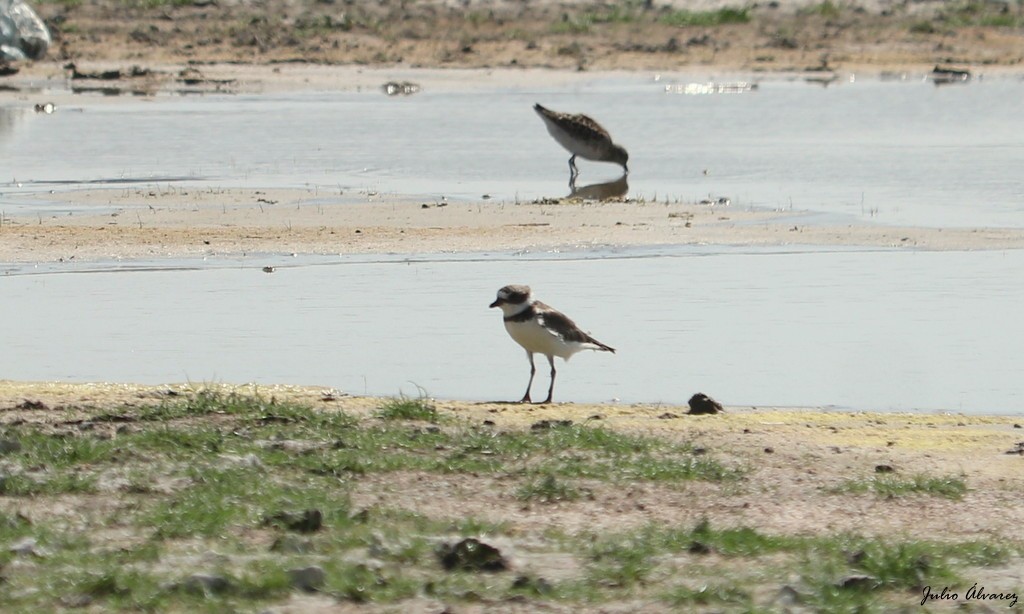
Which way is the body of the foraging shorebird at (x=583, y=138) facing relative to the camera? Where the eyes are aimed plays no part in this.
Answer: to the viewer's right

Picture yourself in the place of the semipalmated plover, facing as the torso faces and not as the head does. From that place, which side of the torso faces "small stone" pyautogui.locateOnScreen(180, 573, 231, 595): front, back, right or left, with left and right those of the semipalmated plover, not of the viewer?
left

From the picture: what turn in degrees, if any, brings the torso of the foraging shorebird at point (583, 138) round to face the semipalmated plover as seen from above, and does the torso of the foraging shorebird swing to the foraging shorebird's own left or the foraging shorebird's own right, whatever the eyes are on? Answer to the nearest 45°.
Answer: approximately 90° to the foraging shorebird's own right

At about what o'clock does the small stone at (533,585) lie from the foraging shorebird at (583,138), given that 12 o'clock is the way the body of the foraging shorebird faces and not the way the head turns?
The small stone is roughly at 3 o'clock from the foraging shorebird.

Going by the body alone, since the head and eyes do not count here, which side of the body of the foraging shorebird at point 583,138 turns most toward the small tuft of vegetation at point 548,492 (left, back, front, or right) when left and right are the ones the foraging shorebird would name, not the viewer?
right

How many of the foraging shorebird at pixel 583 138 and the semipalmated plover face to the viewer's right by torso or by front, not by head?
1

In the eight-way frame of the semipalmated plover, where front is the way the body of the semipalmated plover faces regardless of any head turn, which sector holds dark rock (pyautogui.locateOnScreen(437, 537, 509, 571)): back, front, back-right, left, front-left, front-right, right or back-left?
left

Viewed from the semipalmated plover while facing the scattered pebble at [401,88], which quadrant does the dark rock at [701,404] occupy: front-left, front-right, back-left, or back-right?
back-right

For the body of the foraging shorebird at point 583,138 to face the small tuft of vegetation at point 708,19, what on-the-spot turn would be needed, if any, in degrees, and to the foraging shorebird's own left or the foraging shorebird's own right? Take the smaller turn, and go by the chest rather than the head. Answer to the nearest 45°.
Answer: approximately 90° to the foraging shorebird's own left

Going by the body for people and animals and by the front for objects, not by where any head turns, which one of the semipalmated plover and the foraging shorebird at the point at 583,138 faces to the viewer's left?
the semipalmated plover

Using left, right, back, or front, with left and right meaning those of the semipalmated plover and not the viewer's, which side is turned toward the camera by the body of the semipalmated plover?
left

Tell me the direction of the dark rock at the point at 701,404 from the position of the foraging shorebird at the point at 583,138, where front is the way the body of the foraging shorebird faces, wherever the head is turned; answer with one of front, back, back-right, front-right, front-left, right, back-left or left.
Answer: right

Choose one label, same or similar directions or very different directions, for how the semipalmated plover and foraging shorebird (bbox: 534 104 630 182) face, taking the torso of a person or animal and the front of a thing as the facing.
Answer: very different directions
